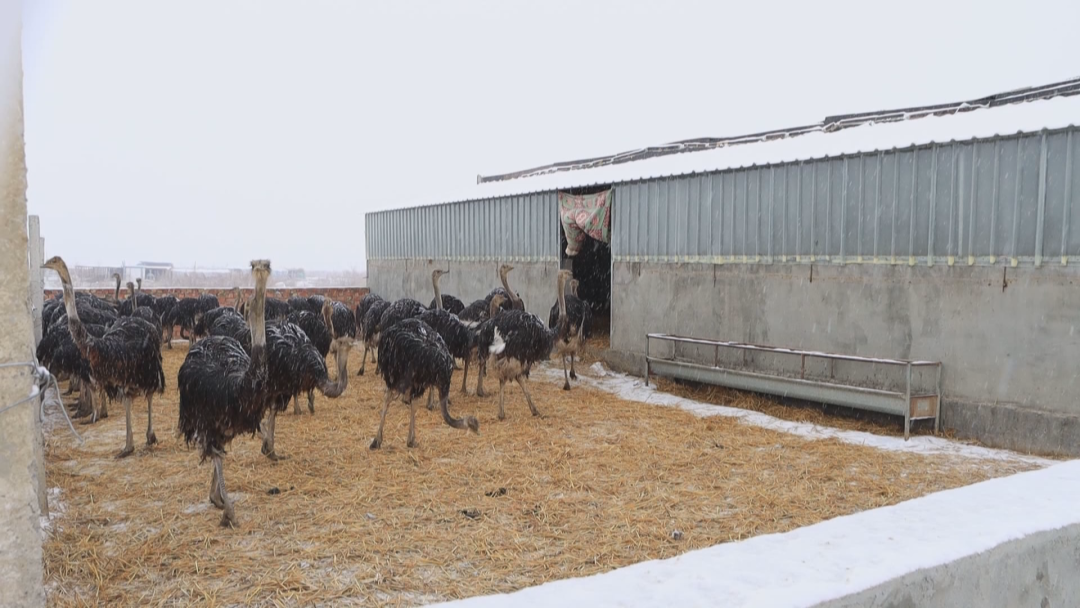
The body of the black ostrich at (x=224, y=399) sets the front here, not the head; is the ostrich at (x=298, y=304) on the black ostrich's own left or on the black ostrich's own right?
on the black ostrich's own left

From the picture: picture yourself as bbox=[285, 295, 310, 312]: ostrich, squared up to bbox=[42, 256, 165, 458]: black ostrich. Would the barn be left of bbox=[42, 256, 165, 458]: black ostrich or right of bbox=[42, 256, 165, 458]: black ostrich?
left

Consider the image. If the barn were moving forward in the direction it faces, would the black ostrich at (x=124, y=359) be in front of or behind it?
in front

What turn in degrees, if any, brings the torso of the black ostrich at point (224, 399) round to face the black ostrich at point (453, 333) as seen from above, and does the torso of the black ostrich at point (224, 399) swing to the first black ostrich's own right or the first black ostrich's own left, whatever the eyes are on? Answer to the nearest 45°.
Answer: approximately 90° to the first black ostrich's own left

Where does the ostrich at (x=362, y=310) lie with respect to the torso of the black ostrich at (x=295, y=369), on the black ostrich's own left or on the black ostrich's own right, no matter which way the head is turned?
on the black ostrich's own left

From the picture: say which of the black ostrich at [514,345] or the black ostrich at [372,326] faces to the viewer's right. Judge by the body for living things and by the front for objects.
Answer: the black ostrich at [514,345]

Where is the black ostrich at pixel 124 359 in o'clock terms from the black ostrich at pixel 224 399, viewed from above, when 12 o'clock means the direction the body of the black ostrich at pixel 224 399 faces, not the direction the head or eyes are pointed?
the black ostrich at pixel 124 359 is roughly at 7 o'clock from the black ostrich at pixel 224 399.

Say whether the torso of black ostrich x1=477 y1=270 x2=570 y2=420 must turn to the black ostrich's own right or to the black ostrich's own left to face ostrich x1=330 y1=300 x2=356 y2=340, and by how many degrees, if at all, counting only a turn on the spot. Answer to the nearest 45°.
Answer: approximately 135° to the black ostrich's own left

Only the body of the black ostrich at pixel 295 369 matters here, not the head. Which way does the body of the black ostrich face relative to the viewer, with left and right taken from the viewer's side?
facing to the right of the viewer

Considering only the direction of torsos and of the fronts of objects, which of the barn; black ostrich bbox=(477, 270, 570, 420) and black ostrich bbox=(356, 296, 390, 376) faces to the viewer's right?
black ostrich bbox=(477, 270, 570, 420)

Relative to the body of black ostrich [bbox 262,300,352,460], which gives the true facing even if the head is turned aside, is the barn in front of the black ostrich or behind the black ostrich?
in front

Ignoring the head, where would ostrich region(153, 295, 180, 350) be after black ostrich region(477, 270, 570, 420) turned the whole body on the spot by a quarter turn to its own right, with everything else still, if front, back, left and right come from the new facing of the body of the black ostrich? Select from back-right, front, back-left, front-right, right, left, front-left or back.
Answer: back-right
